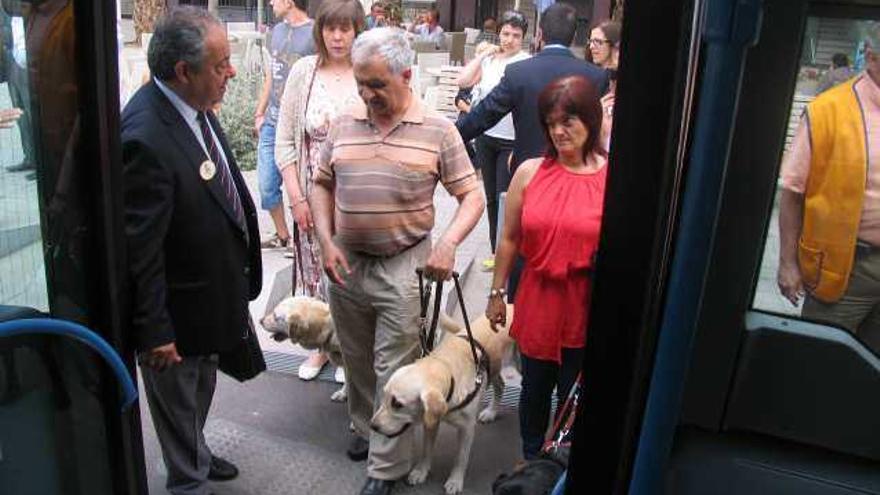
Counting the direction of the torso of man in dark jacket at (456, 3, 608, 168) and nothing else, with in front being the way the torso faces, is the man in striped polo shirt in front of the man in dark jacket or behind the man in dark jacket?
behind

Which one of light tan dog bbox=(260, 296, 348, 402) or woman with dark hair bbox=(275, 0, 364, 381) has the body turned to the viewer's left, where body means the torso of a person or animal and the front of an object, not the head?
the light tan dog

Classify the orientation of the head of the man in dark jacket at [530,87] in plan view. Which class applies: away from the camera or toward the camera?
away from the camera

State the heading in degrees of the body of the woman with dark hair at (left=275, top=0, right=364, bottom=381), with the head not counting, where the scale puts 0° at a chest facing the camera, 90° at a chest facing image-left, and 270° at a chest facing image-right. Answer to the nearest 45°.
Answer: approximately 0°

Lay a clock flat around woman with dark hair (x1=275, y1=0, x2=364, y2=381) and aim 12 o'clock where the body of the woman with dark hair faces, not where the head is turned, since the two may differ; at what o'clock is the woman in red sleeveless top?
The woman in red sleeveless top is roughly at 11 o'clock from the woman with dark hair.

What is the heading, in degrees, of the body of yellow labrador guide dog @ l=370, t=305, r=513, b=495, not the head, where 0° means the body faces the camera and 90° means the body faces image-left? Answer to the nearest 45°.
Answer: approximately 45°

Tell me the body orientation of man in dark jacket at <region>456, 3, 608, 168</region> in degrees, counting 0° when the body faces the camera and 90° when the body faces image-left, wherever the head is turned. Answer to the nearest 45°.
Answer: approximately 180°

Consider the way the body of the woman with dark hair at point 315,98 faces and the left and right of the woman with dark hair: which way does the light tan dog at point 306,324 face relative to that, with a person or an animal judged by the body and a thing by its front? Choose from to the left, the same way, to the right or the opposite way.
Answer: to the right

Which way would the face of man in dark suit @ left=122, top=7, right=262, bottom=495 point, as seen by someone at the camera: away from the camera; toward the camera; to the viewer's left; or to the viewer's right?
to the viewer's right

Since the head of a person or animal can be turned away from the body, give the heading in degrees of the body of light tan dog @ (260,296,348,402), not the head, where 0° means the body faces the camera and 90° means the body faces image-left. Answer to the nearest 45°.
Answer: approximately 90°

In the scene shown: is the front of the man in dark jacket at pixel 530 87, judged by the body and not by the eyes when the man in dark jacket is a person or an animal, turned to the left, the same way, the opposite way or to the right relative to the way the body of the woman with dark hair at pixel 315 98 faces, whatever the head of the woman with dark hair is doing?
the opposite way

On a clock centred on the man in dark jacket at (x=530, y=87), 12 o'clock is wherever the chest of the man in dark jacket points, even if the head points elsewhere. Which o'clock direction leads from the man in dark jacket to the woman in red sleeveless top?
The woman in red sleeveless top is roughly at 6 o'clock from the man in dark jacket.
